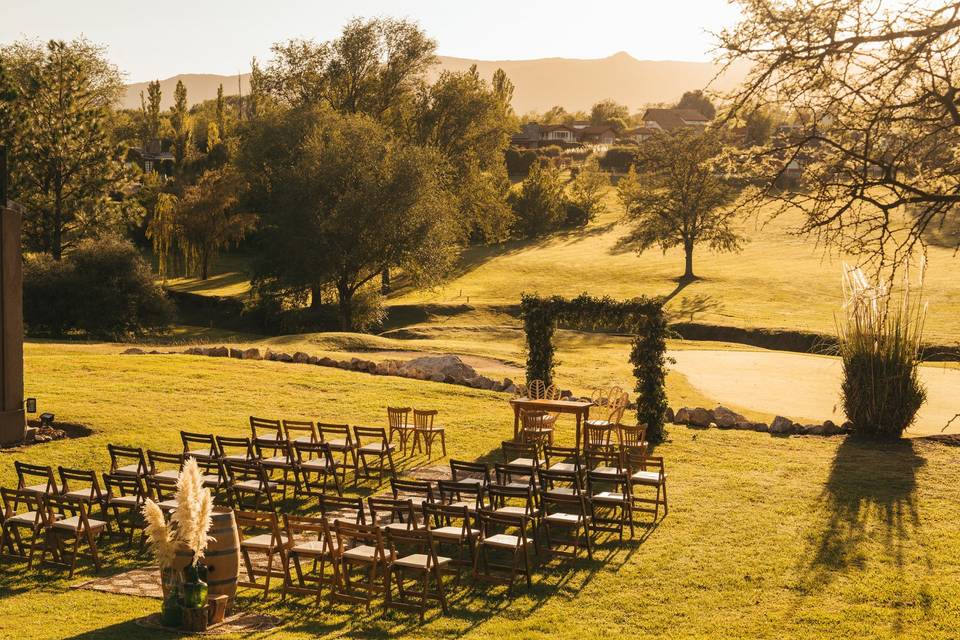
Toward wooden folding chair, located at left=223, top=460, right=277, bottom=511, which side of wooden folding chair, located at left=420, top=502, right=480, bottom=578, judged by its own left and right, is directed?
left

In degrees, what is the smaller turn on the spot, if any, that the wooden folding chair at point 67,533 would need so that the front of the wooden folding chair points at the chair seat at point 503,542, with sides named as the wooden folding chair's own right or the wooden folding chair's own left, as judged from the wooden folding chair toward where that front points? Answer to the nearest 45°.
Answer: approximately 90° to the wooden folding chair's own right

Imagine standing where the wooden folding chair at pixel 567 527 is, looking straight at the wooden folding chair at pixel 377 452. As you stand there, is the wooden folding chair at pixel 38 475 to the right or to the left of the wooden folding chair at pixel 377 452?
left

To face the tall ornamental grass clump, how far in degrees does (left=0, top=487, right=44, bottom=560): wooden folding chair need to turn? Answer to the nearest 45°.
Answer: approximately 45° to its right

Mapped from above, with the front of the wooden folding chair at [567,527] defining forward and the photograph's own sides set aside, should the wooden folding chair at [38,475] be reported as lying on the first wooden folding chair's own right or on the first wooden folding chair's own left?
on the first wooden folding chair's own left

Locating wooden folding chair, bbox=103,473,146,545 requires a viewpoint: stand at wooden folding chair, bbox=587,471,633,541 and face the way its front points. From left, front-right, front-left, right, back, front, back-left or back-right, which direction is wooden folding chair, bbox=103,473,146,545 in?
back-left

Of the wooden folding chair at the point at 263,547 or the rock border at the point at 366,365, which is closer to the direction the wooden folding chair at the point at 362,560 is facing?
the rock border

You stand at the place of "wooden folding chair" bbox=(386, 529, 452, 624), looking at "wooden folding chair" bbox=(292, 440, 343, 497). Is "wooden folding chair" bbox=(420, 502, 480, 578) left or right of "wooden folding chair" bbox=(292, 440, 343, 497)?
right

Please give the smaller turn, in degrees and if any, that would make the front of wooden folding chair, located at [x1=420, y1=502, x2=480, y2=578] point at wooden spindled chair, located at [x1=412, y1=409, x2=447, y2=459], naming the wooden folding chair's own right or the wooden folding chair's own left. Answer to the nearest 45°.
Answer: approximately 45° to the wooden folding chair's own left

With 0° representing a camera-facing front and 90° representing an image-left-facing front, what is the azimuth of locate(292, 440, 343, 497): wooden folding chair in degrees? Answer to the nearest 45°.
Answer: approximately 225°

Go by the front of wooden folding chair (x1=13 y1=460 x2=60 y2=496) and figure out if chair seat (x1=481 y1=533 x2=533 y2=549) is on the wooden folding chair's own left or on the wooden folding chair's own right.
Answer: on the wooden folding chair's own right

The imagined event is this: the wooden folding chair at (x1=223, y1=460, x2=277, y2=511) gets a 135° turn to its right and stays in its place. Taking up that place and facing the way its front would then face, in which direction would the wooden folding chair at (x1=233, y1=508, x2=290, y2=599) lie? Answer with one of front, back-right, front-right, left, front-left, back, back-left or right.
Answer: front

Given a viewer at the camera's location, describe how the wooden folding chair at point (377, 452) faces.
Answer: facing away from the viewer and to the right of the viewer

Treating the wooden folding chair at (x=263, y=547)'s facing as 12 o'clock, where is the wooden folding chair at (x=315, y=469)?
the wooden folding chair at (x=315, y=469) is roughly at 11 o'clock from the wooden folding chair at (x=263, y=547).

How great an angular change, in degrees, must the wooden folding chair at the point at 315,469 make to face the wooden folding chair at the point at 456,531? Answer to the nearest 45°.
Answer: approximately 135° to its right

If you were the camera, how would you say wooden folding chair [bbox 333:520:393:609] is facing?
facing away from the viewer and to the right of the viewer
